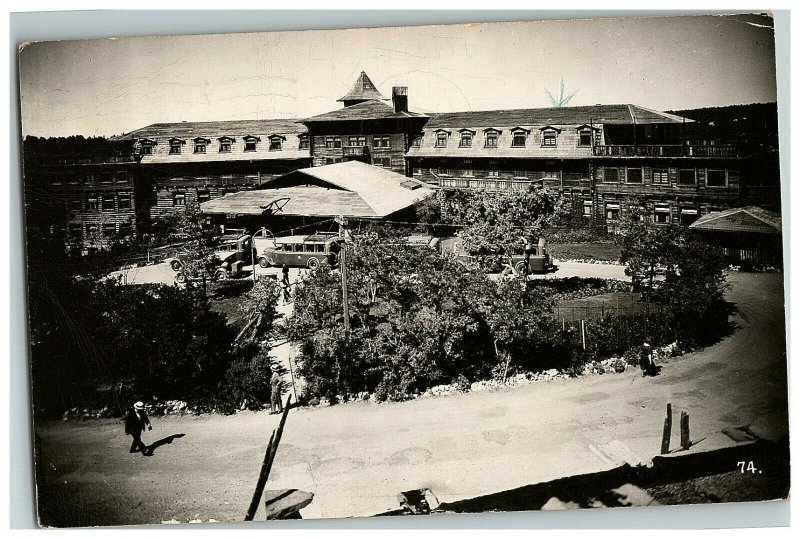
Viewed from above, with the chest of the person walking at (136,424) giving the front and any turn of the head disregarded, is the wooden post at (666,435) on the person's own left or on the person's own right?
on the person's own left

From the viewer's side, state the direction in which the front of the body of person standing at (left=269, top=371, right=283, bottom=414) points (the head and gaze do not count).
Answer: toward the camera

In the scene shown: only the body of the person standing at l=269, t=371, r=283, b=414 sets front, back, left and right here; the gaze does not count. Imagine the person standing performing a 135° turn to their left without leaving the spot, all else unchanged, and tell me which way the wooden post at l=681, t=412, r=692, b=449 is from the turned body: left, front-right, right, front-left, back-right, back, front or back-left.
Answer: front-right
